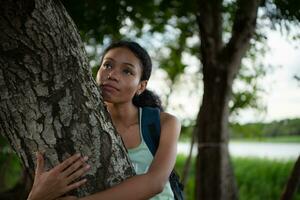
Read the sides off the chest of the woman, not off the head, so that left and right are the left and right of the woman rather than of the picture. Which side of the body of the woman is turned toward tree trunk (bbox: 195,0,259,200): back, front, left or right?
back

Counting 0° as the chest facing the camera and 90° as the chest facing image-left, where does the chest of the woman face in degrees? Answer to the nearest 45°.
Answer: approximately 45°

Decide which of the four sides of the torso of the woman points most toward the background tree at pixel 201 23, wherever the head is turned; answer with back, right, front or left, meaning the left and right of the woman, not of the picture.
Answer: back
